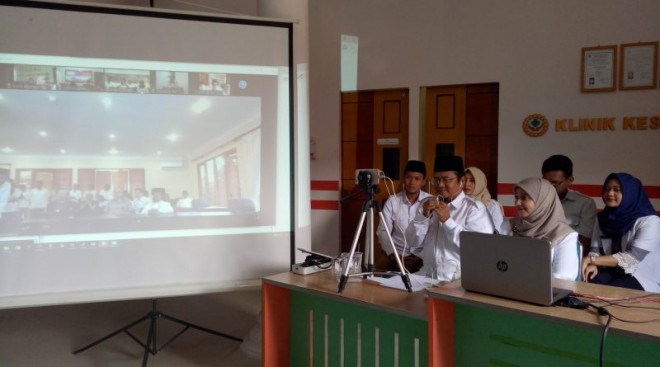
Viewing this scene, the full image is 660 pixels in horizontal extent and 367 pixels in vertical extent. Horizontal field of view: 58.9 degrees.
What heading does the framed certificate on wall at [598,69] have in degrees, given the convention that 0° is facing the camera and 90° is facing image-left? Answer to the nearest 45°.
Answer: approximately 0°

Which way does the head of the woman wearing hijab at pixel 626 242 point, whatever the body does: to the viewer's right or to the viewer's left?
to the viewer's left

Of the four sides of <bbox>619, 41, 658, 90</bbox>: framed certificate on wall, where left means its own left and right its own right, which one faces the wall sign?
right

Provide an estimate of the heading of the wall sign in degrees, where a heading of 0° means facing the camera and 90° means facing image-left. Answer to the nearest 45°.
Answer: approximately 0°

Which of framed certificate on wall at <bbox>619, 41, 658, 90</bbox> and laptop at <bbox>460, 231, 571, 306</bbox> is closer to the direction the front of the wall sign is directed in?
the laptop

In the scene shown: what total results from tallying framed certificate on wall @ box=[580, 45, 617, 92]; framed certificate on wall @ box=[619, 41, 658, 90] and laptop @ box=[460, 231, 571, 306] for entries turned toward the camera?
2

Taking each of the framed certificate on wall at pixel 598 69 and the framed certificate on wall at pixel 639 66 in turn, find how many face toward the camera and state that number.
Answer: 2

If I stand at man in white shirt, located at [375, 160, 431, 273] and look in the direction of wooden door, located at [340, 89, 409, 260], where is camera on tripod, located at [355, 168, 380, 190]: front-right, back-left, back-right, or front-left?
back-left

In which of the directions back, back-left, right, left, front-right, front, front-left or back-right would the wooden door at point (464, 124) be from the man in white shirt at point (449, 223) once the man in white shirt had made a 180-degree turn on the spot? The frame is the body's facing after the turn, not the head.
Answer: front-left

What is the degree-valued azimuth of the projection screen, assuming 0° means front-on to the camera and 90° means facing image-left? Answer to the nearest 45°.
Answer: approximately 315°

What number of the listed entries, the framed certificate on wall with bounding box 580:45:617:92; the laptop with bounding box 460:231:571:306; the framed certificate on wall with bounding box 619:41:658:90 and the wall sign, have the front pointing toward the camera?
3

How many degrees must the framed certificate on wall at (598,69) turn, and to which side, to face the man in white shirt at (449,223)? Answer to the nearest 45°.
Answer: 0° — it already faces them

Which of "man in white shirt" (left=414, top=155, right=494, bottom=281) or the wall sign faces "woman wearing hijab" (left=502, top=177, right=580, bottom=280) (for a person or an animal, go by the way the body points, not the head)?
the wall sign
